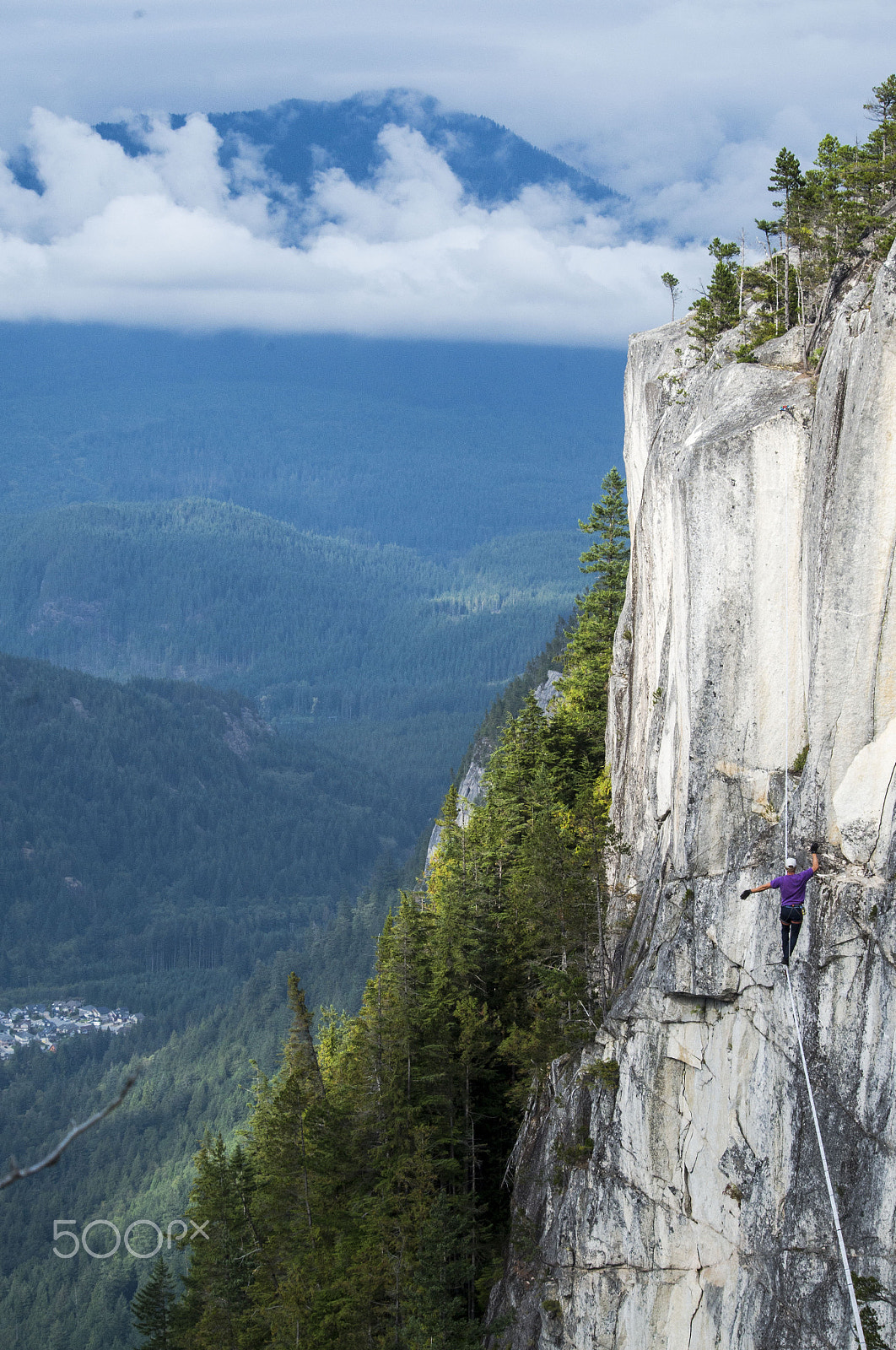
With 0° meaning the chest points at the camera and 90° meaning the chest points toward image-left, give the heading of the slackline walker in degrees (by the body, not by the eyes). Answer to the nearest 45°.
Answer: approximately 180°
